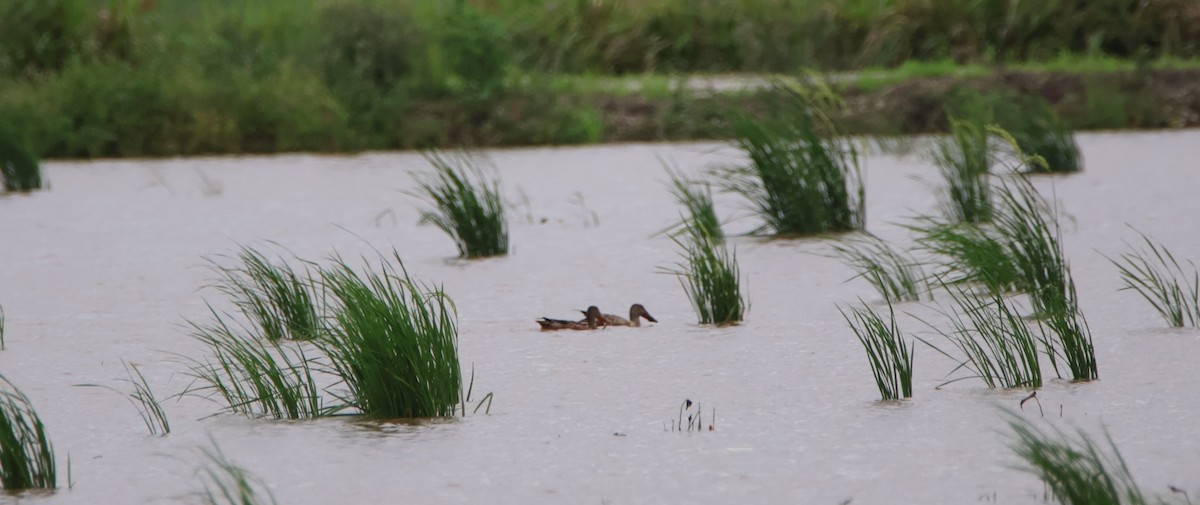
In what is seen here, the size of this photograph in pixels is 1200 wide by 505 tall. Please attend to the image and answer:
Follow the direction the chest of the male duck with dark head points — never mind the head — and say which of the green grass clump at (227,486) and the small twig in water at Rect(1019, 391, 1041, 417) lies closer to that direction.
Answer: the small twig in water

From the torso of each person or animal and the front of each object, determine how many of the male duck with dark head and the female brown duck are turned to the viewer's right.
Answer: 2

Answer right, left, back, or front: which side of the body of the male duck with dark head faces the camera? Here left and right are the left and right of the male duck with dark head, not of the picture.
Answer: right

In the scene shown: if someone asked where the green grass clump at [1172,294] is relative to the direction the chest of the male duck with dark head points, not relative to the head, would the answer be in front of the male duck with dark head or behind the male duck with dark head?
in front

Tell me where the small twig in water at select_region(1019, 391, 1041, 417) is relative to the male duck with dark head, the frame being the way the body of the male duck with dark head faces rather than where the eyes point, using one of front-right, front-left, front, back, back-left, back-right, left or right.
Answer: front-right

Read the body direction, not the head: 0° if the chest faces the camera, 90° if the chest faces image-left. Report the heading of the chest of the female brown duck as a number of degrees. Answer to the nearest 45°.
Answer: approximately 270°

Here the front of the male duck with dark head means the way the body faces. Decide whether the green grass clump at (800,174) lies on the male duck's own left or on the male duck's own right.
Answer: on the male duck's own left

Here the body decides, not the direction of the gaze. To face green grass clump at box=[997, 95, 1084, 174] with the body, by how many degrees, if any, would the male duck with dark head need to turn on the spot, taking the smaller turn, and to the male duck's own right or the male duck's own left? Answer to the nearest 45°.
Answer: approximately 45° to the male duck's own left

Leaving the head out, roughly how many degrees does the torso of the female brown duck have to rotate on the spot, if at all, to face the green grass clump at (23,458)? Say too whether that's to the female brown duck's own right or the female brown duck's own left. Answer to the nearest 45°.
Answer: approximately 135° to the female brown duck's own right

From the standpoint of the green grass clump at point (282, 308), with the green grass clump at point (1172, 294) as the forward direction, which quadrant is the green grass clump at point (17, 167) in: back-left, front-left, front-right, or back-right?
back-left

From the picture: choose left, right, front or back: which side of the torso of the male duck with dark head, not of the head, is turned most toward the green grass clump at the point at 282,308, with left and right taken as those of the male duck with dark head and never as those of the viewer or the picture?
back
